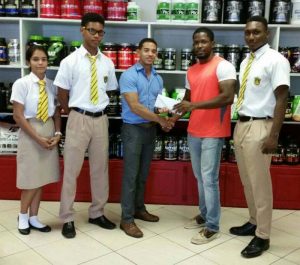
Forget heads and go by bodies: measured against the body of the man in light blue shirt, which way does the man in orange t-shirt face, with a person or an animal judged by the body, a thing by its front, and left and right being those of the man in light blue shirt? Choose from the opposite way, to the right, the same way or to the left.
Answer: to the right

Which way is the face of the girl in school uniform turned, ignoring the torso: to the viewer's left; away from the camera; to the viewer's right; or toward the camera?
toward the camera

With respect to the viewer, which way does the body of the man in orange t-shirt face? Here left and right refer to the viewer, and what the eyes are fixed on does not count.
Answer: facing the viewer and to the left of the viewer

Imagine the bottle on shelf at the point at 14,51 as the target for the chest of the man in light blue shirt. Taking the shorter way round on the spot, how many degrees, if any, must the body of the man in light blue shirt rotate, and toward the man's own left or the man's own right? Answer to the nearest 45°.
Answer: approximately 180°

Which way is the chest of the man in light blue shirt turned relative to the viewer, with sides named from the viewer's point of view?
facing the viewer and to the right of the viewer

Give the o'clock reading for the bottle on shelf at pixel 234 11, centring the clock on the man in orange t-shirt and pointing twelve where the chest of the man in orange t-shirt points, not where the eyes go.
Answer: The bottle on shelf is roughly at 5 o'clock from the man in orange t-shirt.

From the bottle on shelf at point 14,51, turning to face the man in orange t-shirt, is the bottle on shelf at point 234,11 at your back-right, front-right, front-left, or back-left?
front-left

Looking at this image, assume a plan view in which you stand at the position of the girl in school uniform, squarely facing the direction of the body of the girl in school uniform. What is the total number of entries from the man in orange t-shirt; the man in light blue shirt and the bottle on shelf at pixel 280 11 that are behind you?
0

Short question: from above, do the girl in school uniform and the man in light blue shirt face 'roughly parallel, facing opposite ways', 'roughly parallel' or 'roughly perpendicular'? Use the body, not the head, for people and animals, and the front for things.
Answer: roughly parallel

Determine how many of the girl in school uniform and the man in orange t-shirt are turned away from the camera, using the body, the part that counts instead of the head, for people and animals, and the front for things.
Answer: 0

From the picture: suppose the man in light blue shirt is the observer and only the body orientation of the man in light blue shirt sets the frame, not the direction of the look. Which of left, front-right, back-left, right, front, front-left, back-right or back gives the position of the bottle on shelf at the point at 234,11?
left

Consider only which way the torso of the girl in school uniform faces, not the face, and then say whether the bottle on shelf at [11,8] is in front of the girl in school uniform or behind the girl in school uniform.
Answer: behind

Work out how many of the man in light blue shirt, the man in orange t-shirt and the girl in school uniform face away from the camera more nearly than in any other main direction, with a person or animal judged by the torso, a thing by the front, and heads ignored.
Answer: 0

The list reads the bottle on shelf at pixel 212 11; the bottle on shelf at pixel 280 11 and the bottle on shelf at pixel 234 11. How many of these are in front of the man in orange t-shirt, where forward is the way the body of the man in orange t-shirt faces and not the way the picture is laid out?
0
